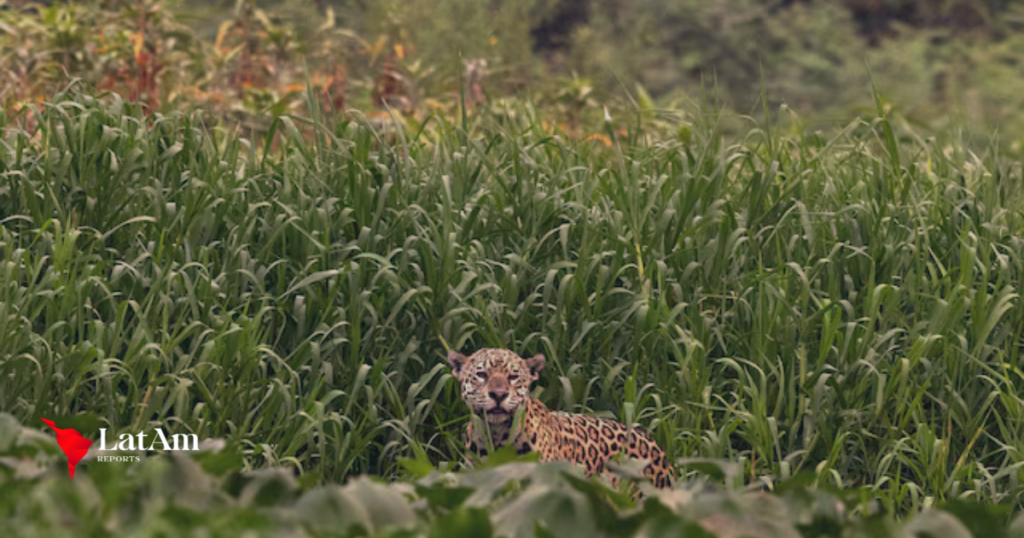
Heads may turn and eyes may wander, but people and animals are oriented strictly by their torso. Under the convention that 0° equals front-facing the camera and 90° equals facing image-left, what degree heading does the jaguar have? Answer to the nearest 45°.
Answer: approximately 45°
